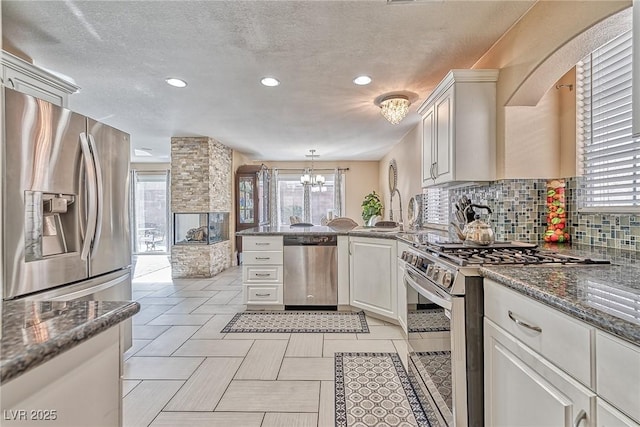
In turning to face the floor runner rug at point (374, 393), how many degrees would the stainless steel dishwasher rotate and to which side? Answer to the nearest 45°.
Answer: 0° — it already faces it

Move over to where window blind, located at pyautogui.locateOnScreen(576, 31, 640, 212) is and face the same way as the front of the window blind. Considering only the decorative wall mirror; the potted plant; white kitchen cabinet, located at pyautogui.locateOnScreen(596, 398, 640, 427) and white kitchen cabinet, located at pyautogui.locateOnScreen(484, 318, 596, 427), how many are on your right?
2

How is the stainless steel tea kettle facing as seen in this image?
to the viewer's left

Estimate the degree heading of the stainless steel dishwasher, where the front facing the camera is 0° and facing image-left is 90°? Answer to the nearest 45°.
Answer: approximately 0°

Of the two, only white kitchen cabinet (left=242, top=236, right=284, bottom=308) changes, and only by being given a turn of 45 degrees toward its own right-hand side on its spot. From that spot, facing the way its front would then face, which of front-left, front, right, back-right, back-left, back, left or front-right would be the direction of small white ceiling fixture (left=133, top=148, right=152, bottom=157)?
right

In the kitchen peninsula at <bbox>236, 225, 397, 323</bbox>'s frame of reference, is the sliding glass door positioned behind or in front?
behind

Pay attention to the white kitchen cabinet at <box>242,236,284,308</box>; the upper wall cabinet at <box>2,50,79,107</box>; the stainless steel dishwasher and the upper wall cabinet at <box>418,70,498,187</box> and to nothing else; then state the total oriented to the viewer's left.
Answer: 1

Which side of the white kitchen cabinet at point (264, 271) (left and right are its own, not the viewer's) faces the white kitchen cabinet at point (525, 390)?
front

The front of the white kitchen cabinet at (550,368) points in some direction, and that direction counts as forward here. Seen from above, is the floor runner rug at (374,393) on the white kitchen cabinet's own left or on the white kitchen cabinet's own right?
on the white kitchen cabinet's own right

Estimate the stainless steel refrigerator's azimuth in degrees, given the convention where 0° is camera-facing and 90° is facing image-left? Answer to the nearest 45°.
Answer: approximately 315°

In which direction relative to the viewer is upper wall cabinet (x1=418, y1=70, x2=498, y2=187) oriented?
to the viewer's left

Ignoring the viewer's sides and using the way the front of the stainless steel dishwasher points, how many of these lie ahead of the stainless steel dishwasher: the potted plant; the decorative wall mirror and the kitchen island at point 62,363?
1
